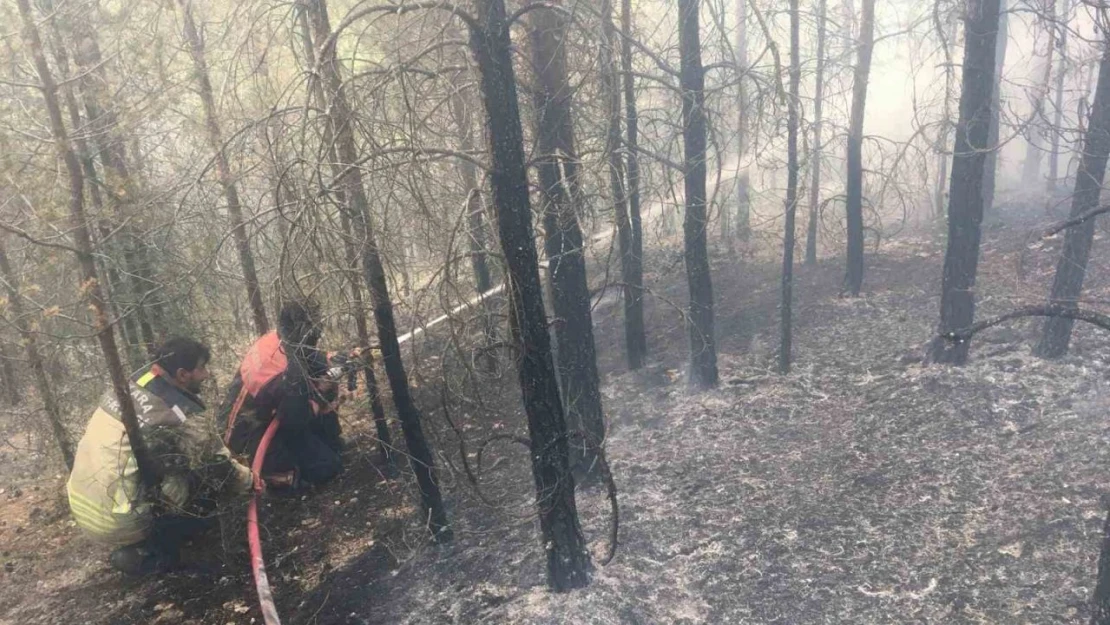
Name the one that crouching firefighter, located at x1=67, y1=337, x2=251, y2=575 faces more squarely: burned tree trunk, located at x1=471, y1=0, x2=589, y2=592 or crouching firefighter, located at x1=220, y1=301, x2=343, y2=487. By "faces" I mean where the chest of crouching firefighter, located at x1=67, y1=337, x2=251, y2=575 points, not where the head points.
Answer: the crouching firefighter

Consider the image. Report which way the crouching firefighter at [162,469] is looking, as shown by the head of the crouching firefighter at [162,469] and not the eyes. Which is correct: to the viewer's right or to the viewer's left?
to the viewer's right

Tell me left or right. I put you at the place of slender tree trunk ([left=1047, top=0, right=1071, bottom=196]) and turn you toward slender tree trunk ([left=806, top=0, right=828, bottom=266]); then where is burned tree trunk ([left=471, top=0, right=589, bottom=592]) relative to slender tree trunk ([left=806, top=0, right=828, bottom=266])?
left

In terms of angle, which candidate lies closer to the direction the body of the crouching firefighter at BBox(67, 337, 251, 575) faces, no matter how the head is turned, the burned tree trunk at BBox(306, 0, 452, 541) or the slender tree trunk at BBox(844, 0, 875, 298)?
the slender tree trunk

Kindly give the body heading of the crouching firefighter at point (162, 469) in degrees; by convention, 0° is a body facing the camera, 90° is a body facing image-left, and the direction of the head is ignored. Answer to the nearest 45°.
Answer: approximately 225°

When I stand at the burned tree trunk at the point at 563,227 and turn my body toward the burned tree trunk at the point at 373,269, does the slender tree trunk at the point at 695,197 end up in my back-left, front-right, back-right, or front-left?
back-right
